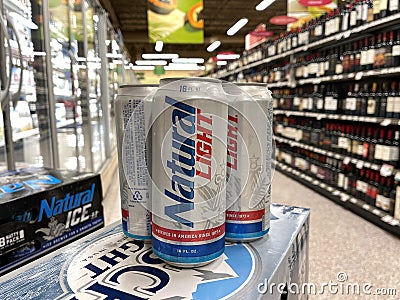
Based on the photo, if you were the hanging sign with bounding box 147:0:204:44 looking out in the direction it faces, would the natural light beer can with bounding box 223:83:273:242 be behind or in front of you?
in front

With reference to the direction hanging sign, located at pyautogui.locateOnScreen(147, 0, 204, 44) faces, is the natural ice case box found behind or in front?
in front

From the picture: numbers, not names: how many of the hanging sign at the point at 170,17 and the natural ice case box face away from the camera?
0

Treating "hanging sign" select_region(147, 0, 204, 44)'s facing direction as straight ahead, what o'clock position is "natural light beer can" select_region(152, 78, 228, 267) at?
The natural light beer can is roughly at 12 o'clock from the hanging sign.

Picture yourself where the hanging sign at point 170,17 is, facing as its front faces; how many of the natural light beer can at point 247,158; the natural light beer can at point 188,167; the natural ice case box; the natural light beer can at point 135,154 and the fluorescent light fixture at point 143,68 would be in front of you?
4

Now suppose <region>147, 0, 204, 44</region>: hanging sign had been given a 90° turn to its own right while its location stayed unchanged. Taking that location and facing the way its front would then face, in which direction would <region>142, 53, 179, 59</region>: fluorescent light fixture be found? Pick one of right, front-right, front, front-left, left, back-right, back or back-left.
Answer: right

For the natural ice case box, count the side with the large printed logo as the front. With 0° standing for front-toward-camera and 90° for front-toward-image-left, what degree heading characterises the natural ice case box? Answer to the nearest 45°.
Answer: approximately 315°

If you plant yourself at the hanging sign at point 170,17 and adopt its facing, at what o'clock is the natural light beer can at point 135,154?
The natural light beer can is roughly at 12 o'clock from the hanging sign.

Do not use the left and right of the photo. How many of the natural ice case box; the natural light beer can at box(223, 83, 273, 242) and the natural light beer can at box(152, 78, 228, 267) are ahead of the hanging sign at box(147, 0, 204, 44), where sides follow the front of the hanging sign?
3

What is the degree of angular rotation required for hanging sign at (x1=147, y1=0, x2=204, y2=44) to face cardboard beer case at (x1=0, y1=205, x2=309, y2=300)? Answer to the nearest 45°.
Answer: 0° — it already faces it

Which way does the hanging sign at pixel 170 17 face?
toward the camera

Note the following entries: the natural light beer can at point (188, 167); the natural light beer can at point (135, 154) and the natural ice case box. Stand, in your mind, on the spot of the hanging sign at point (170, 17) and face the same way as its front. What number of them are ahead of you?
3

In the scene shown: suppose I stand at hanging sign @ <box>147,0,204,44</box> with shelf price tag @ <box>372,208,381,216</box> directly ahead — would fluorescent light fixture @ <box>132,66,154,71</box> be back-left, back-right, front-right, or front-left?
back-left

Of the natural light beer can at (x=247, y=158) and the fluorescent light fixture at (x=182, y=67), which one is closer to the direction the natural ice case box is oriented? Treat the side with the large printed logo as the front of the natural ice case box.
the natural light beer can

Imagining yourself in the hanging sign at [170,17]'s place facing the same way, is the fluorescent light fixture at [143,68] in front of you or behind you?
behind

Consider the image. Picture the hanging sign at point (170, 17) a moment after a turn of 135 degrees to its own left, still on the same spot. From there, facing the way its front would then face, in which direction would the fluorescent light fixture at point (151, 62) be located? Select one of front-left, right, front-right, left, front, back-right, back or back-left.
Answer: front-left
